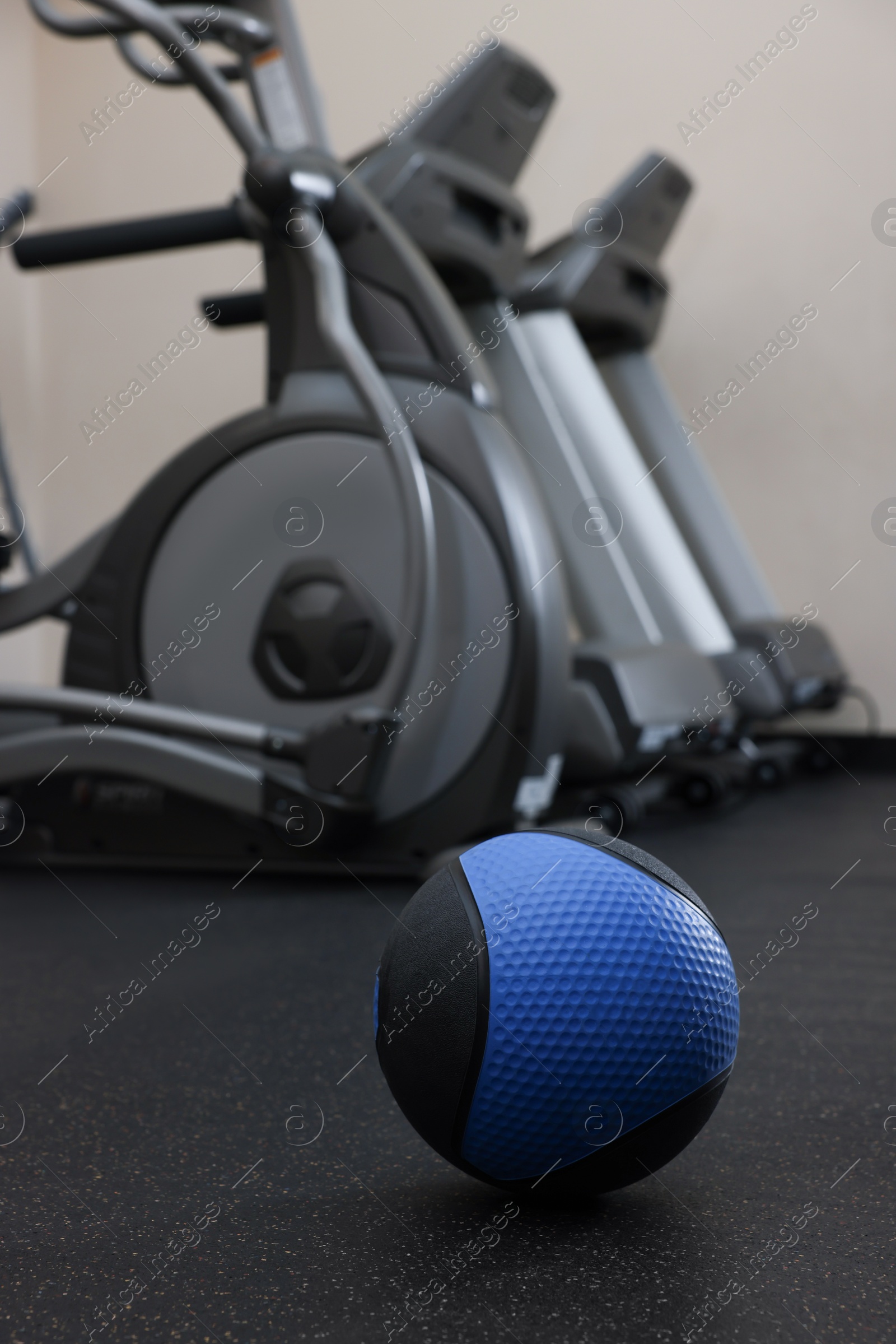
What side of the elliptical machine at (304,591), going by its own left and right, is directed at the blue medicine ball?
right

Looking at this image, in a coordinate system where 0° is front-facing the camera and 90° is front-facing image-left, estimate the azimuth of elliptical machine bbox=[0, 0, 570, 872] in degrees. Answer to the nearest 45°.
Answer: approximately 270°
